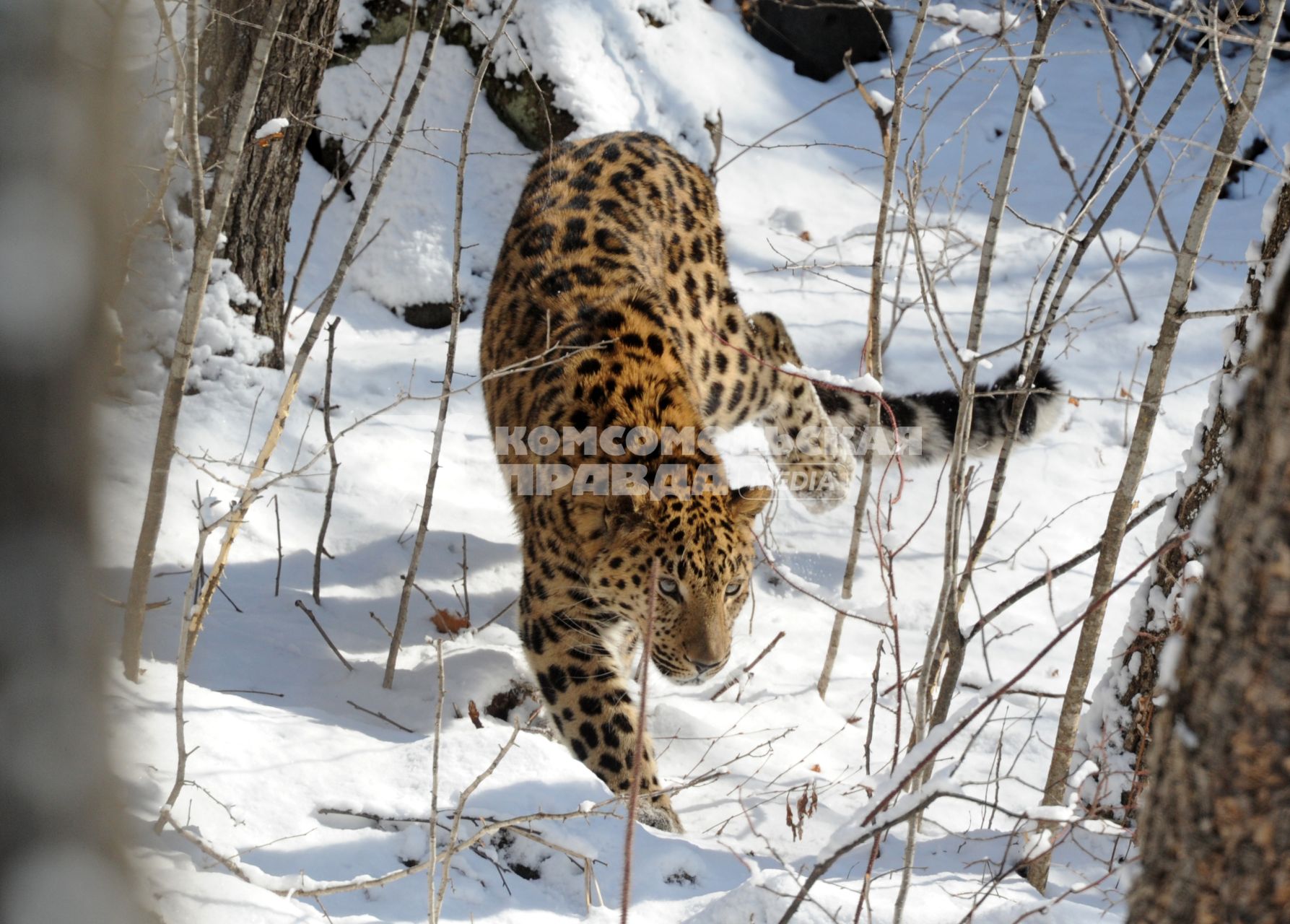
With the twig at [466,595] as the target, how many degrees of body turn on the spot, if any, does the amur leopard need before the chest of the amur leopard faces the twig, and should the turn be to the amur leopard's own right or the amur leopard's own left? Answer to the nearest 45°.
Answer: approximately 135° to the amur leopard's own right

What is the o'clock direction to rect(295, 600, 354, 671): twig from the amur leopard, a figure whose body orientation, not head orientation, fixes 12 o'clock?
The twig is roughly at 3 o'clock from the amur leopard.

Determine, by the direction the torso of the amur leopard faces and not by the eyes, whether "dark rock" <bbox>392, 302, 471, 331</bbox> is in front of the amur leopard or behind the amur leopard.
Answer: behind

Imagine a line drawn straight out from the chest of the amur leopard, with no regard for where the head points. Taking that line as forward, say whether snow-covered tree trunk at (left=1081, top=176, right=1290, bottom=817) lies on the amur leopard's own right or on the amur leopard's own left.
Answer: on the amur leopard's own left

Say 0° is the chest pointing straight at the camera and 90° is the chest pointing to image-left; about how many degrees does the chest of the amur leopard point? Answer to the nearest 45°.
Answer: approximately 0°

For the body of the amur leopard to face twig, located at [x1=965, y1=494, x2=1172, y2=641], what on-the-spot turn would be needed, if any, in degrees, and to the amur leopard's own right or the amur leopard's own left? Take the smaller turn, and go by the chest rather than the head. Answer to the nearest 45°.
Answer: approximately 45° to the amur leopard's own left
